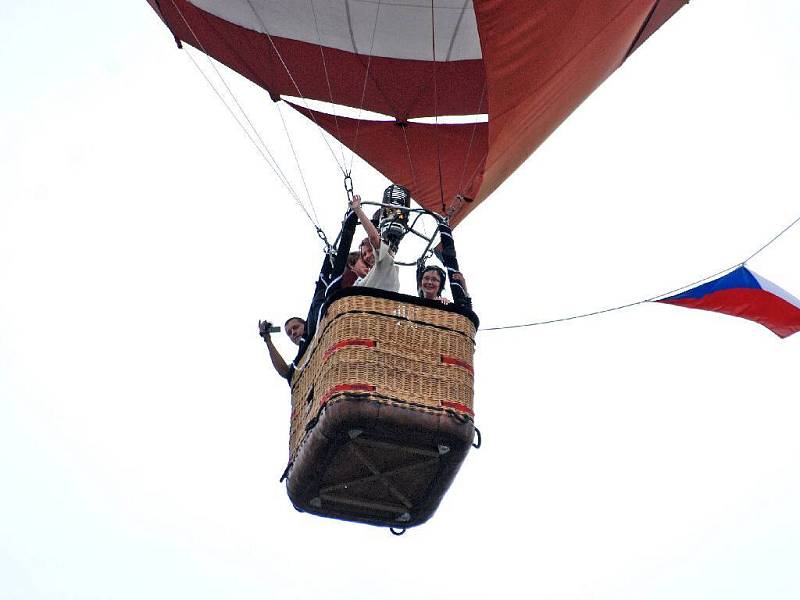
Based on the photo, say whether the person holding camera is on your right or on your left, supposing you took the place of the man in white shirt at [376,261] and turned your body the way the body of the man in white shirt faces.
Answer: on your right

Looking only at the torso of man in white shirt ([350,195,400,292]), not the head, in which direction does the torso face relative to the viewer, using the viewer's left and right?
facing the viewer and to the left of the viewer
